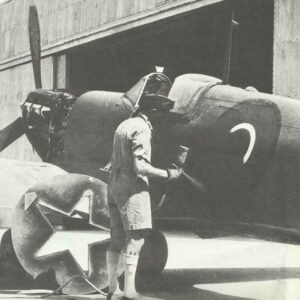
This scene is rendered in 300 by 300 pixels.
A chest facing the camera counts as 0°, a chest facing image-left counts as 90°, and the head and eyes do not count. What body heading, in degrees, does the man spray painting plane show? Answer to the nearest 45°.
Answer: approximately 225°

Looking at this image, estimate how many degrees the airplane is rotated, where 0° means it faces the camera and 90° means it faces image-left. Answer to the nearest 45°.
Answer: approximately 135°
